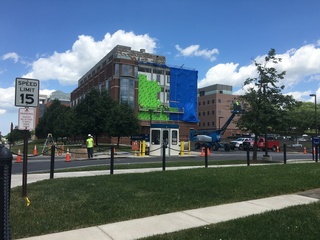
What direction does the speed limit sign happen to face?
toward the camera

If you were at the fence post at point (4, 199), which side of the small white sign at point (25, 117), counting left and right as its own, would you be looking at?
front

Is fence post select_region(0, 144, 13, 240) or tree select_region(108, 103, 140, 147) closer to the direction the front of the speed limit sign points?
the fence post

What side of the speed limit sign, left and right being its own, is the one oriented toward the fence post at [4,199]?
front

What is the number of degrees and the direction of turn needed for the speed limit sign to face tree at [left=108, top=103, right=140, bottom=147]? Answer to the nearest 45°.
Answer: approximately 180°

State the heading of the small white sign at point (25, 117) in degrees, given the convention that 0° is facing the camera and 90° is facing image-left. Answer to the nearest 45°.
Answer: approximately 0°

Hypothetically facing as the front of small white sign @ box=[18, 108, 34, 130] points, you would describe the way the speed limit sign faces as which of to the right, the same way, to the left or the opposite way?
the same way

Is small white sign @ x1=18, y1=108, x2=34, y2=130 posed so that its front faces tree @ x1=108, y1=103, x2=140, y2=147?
no

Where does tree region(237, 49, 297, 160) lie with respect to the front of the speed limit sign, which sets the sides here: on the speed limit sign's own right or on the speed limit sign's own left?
on the speed limit sign's own left

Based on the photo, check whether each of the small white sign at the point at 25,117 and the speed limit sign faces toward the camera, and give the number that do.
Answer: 2
